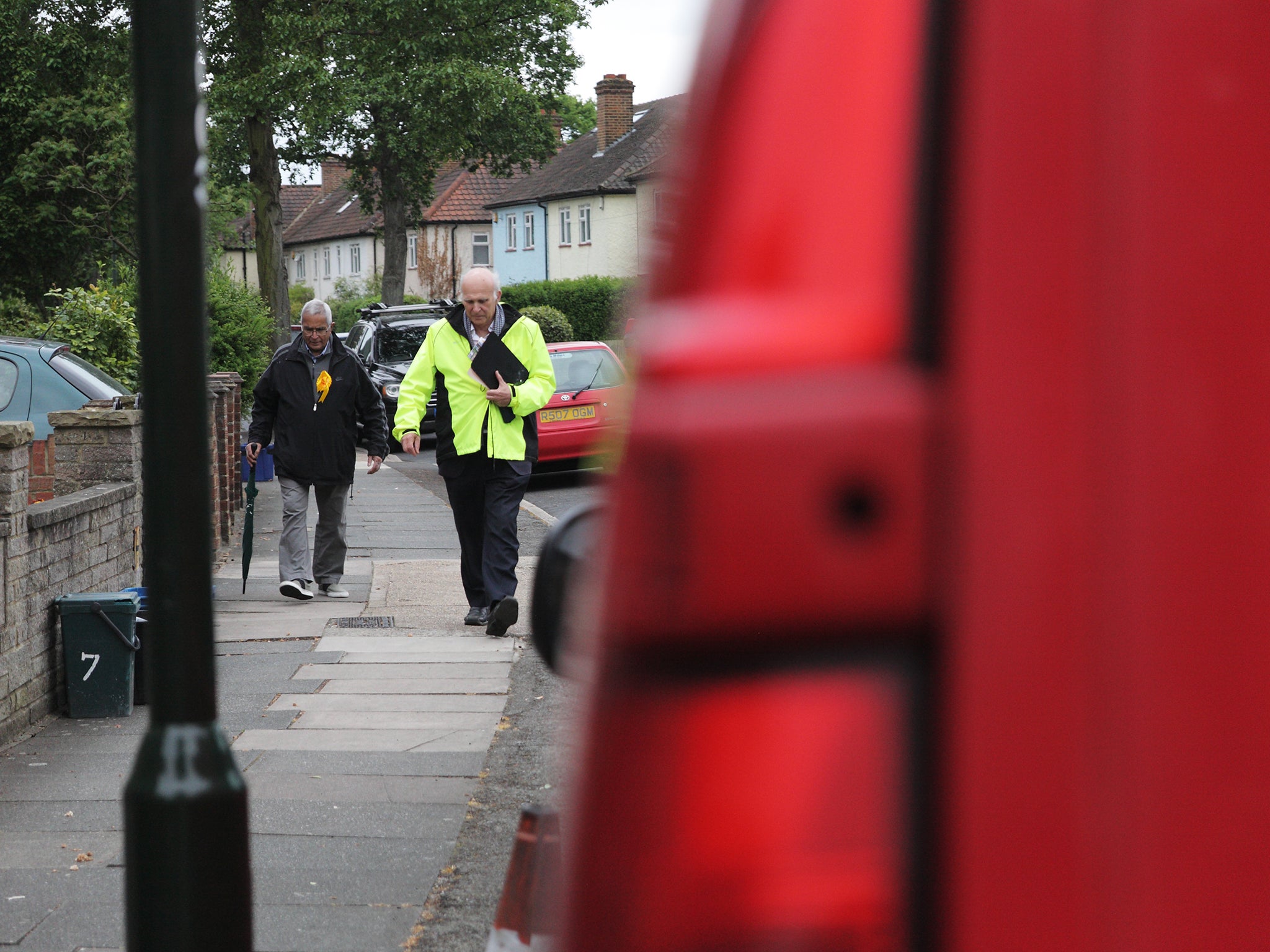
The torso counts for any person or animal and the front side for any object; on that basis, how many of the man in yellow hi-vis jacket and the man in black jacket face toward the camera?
2

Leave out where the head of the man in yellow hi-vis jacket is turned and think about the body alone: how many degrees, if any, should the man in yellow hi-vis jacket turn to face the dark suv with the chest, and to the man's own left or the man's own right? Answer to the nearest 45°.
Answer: approximately 180°

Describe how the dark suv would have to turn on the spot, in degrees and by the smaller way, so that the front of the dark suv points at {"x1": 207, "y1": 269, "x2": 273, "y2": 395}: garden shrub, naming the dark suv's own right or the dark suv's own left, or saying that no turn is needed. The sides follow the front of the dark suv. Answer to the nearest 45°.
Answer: approximately 45° to the dark suv's own right

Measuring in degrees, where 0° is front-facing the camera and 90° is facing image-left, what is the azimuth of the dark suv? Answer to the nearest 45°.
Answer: approximately 315°

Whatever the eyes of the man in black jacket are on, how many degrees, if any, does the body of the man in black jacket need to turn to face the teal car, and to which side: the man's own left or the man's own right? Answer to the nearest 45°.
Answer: approximately 135° to the man's own right

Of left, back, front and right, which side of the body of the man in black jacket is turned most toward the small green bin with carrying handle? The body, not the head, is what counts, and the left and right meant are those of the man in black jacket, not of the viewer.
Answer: front

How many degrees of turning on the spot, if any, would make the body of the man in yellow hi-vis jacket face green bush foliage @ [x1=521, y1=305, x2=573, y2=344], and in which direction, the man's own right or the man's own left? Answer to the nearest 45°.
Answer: approximately 180°

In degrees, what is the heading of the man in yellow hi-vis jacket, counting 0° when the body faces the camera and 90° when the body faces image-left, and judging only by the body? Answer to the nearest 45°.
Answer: approximately 0°

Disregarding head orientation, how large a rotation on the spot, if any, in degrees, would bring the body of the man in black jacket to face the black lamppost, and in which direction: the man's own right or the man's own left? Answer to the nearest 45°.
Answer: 0° — they already face it

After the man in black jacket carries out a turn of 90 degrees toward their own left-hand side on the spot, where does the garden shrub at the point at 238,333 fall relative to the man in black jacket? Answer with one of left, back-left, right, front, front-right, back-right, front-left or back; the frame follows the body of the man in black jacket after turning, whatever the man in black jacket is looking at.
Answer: left
